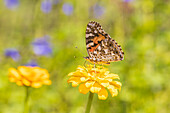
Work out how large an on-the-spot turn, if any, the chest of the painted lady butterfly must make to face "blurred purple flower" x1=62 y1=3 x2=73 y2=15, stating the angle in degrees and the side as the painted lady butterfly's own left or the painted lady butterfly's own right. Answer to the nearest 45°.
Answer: approximately 90° to the painted lady butterfly's own right

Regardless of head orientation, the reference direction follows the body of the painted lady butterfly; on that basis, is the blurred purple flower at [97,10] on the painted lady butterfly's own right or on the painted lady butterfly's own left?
on the painted lady butterfly's own right

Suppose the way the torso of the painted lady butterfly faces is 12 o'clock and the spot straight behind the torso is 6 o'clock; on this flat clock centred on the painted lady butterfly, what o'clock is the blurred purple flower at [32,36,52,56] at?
The blurred purple flower is roughly at 2 o'clock from the painted lady butterfly.

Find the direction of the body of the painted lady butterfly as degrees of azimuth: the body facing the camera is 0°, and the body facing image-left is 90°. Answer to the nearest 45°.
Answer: approximately 90°
